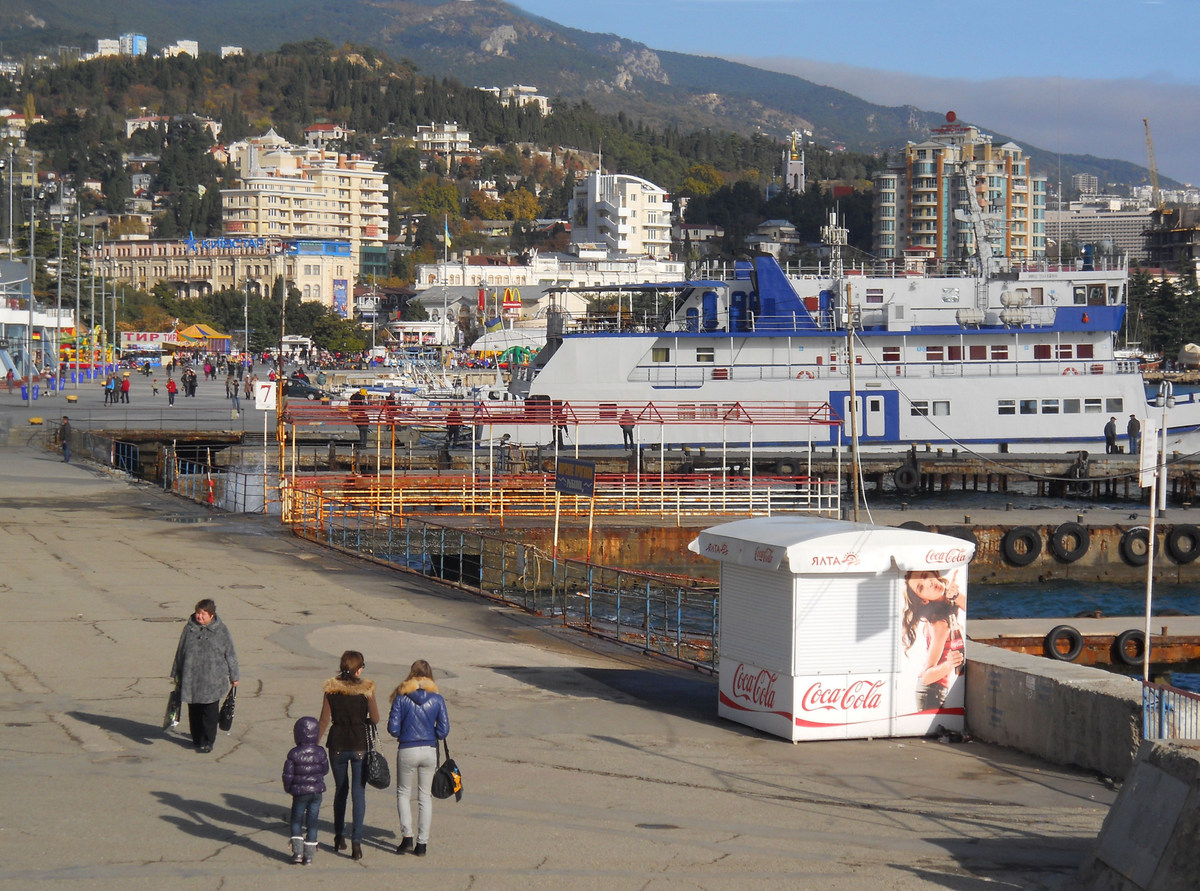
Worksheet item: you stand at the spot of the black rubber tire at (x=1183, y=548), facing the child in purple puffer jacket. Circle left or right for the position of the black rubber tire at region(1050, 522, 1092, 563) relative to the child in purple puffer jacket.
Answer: right

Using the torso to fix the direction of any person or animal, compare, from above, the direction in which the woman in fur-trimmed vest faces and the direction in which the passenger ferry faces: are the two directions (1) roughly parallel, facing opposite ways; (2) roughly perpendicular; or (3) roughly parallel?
roughly perpendicular

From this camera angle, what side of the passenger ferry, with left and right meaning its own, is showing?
right

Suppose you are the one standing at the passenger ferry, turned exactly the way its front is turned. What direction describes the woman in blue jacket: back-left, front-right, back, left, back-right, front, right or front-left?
right

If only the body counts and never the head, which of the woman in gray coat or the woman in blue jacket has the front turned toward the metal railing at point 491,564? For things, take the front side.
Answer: the woman in blue jacket

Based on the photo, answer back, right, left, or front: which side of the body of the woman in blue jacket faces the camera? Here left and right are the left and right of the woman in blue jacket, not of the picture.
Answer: back

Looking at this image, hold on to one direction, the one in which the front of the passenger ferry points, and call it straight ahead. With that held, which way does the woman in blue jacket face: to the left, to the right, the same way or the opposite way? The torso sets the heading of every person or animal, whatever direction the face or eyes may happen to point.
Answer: to the left

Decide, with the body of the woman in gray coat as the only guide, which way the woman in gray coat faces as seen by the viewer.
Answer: toward the camera

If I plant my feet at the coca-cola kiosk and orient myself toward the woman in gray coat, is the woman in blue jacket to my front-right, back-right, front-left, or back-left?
front-left

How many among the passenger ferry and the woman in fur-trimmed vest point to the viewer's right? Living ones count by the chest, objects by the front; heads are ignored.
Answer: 1

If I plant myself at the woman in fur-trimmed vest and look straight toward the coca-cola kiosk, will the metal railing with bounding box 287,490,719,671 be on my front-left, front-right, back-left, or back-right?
front-left

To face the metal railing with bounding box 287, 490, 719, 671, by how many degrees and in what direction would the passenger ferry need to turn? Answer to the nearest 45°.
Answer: approximately 90° to its right

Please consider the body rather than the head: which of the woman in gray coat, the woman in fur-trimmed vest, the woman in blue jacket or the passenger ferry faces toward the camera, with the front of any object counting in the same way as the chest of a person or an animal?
the woman in gray coat

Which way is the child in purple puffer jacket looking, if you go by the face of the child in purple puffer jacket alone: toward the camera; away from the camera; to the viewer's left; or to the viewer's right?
away from the camera

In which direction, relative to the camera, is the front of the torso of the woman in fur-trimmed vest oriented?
away from the camera

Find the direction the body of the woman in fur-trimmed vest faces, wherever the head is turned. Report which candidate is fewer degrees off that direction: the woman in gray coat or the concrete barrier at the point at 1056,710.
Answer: the woman in gray coat

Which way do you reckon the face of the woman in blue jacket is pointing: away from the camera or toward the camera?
away from the camera

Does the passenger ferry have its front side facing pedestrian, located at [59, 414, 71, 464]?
no

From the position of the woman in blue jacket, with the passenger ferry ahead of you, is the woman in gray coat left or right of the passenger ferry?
left
